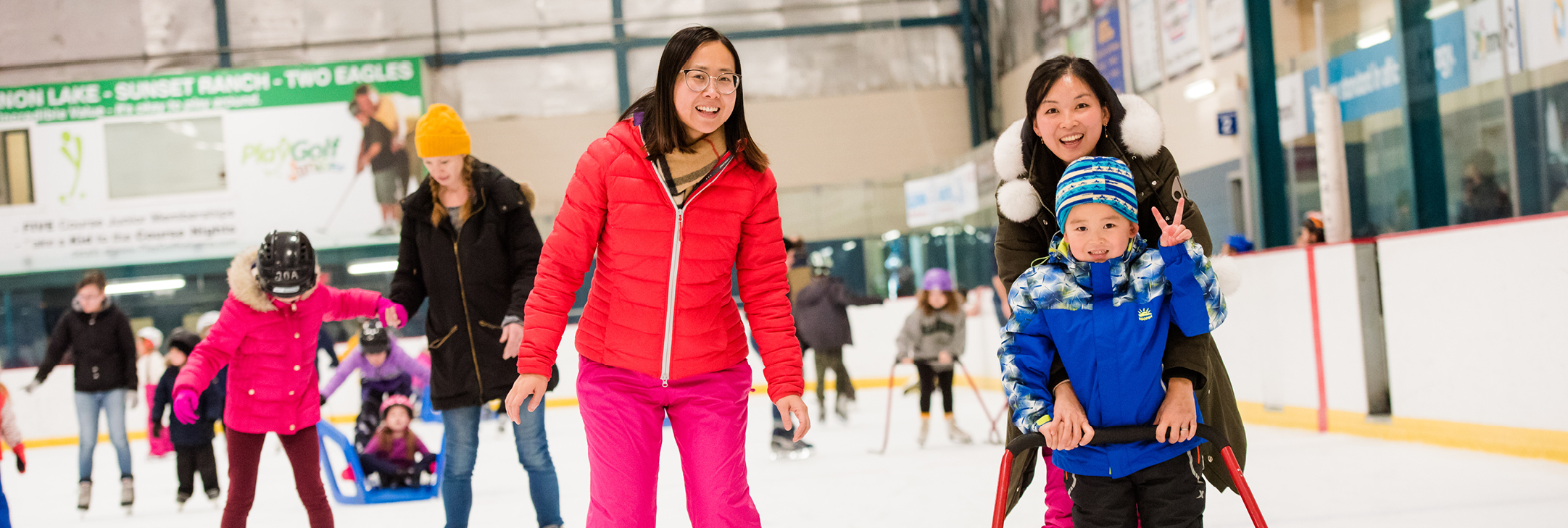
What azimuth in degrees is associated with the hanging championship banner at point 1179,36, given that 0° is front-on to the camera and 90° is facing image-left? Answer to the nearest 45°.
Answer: approximately 45°

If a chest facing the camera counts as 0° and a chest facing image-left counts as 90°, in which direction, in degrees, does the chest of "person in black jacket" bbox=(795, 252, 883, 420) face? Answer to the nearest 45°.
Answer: approximately 180°

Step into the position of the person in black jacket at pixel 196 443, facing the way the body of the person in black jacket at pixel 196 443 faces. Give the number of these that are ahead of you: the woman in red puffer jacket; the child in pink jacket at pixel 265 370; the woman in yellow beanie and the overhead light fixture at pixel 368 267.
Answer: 3

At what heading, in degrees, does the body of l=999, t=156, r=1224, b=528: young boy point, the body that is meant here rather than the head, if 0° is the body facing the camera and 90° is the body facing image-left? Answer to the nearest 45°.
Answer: approximately 0°

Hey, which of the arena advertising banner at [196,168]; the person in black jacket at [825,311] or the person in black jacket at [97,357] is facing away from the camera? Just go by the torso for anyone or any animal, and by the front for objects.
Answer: the person in black jacket at [825,311]

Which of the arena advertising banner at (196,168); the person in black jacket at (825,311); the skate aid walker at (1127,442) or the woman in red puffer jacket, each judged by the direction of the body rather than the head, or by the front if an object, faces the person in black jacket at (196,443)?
the arena advertising banner

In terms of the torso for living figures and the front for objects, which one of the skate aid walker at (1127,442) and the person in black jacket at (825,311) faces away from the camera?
the person in black jacket

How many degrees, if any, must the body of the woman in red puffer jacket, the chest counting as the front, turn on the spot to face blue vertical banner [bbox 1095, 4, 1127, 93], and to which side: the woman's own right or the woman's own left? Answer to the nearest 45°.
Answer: approximately 135° to the woman's own left

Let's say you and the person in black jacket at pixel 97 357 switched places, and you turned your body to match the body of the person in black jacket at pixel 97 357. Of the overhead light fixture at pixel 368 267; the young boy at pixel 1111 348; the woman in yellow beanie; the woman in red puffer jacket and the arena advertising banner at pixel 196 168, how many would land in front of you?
3
